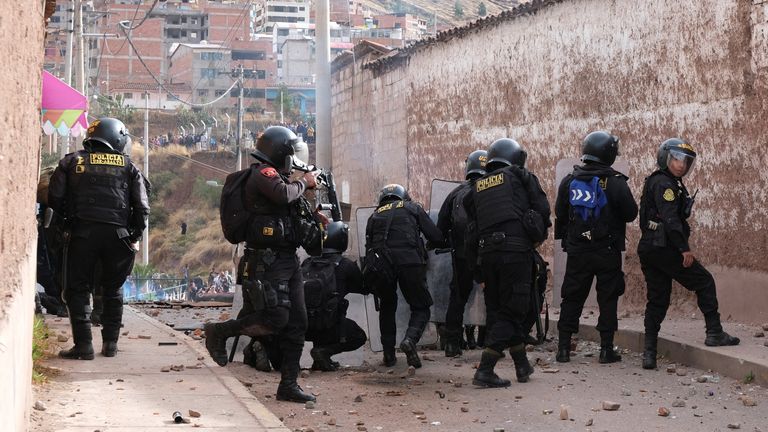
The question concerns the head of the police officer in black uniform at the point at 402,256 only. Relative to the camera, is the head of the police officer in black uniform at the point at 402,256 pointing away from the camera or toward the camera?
away from the camera

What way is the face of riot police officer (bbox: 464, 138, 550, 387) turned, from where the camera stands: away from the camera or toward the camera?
away from the camera

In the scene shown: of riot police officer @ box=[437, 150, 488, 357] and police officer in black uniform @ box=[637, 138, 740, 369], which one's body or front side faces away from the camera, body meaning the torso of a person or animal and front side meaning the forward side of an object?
the riot police officer

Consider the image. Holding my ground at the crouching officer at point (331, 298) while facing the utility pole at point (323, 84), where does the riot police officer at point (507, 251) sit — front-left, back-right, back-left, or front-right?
back-right

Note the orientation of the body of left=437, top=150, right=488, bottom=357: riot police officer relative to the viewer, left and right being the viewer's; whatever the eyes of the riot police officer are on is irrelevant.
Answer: facing away from the viewer

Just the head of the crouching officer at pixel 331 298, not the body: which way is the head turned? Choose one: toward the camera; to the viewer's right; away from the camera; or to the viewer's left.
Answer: away from the camera

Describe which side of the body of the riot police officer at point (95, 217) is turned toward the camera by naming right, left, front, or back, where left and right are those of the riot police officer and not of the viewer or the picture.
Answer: back

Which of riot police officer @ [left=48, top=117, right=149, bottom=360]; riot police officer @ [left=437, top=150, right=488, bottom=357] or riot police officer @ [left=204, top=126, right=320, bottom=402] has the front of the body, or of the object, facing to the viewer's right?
riot police officer @ [left=204, top=126, right=320, bottom=402]
